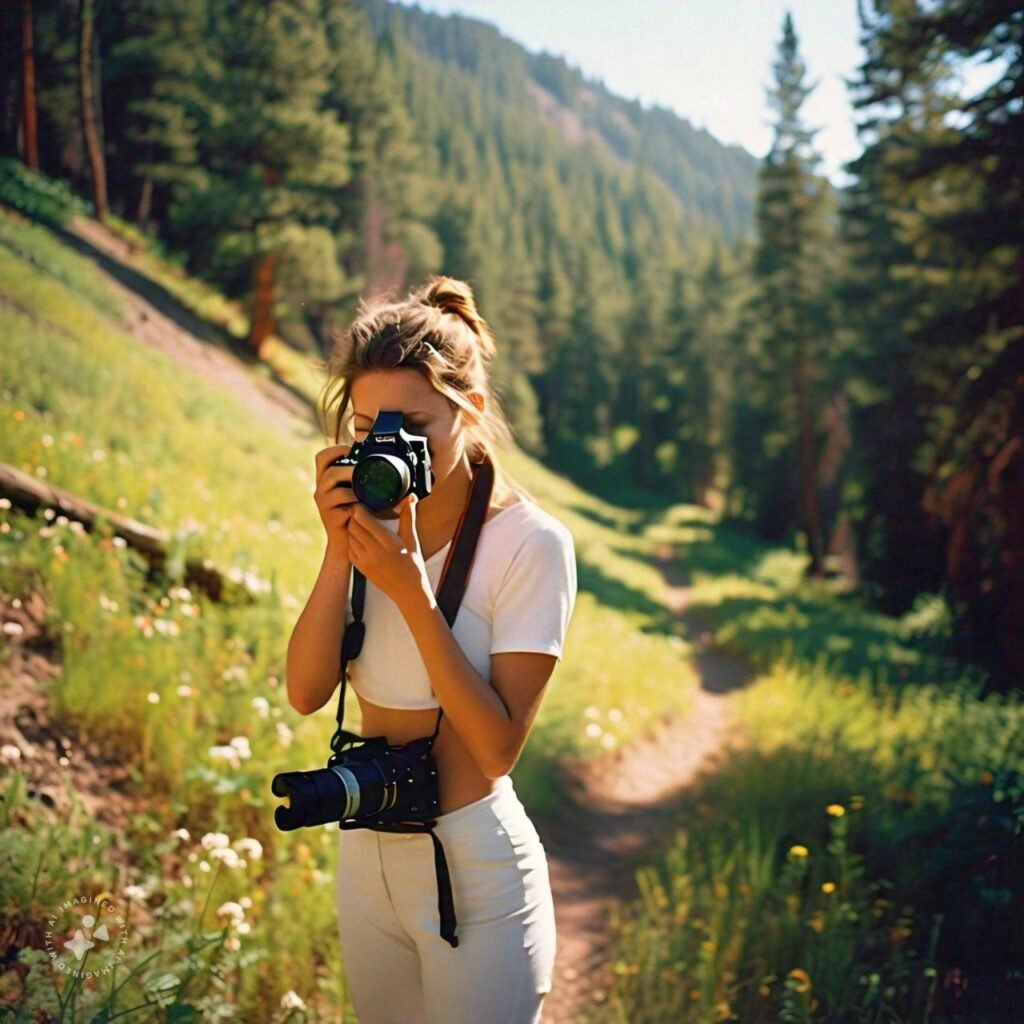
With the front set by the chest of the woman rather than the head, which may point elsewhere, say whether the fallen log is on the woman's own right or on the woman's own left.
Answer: on the woman's own right

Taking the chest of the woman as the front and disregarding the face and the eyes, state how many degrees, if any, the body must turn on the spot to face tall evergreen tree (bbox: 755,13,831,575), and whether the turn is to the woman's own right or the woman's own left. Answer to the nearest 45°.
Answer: approximately 135° to the woman's own right

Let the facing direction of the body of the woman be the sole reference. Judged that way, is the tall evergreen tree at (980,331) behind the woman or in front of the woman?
behind
